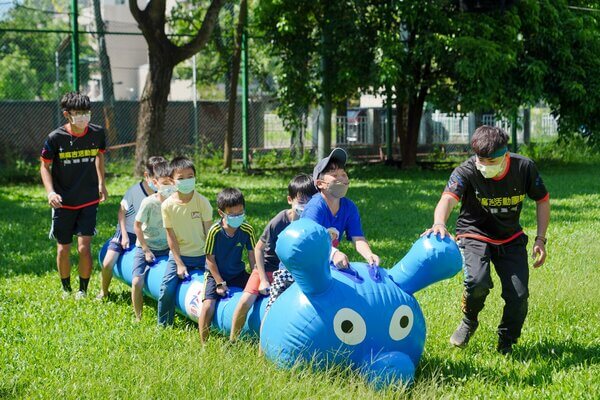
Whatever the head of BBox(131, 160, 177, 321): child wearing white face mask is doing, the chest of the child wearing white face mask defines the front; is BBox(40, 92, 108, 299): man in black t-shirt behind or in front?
behind

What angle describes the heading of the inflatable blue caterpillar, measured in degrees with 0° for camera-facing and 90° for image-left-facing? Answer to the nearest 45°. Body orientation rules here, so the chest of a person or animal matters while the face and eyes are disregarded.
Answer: approximately 315°

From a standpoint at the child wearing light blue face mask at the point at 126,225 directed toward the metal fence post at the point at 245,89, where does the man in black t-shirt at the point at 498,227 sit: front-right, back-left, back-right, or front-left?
back-right

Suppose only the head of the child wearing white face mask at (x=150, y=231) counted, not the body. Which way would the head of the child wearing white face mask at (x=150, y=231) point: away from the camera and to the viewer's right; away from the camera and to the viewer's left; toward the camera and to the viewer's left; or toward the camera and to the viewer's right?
toward the camera and to the viewer's right

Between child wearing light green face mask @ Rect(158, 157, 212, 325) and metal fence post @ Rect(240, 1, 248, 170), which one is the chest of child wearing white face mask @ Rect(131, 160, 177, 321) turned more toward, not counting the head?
the child wearing light green face mask

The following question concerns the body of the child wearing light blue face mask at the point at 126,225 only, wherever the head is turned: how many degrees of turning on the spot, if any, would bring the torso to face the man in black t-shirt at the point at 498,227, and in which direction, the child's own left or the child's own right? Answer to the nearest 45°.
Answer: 0° — they already face them

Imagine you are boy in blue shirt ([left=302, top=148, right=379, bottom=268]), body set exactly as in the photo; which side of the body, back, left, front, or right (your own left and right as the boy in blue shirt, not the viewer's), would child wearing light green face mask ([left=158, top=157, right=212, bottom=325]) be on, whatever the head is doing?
back

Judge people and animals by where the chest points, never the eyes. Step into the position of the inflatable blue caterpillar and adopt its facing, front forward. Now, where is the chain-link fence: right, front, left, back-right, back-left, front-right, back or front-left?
back-left

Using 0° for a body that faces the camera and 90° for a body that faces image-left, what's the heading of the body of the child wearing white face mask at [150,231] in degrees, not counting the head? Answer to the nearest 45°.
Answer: approximately 315°

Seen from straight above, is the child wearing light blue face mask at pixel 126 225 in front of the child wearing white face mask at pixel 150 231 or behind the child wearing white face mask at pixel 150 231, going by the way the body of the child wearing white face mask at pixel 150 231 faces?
behind

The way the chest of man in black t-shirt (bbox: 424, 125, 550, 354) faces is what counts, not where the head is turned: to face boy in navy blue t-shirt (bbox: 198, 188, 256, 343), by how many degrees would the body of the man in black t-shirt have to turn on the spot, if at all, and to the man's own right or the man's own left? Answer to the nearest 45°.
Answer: approximately 90° to the man's own right
